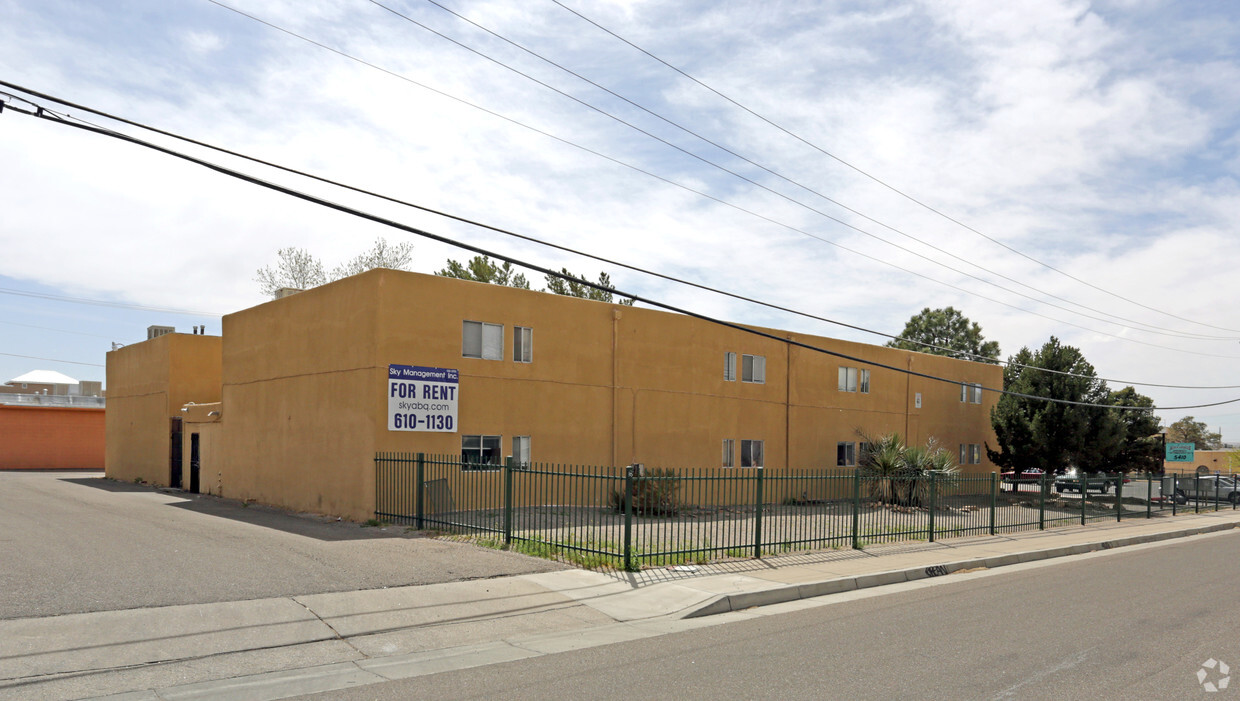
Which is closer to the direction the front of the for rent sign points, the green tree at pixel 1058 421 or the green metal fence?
the green metal fence

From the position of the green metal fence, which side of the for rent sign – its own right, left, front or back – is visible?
front

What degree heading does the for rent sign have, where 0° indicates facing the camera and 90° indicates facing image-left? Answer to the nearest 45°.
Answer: approximately 315°

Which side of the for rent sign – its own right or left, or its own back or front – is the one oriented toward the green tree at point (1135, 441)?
left

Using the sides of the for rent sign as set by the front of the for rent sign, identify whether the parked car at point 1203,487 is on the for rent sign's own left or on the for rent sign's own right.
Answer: on the for rent sign's own left

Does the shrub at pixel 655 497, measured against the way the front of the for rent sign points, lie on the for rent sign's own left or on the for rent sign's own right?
on the for rent sign's own left

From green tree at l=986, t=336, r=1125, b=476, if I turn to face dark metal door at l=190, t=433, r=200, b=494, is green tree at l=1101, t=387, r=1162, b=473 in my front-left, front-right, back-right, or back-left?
back-right

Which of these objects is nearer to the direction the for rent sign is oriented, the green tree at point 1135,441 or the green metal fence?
the green metal fence

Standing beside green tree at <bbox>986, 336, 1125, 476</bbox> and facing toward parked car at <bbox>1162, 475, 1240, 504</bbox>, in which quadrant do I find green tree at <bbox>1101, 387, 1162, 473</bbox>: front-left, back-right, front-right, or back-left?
front-left

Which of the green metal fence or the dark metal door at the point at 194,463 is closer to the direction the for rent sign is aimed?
the green metal fence

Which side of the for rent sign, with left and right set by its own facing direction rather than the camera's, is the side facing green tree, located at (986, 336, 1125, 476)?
left
